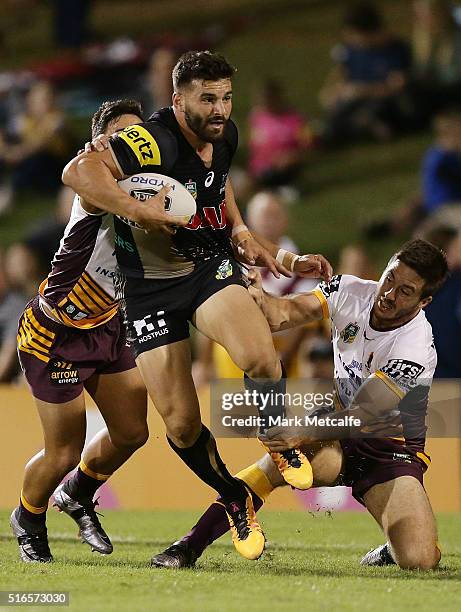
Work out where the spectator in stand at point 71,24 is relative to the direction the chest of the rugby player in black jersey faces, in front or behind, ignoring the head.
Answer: behind

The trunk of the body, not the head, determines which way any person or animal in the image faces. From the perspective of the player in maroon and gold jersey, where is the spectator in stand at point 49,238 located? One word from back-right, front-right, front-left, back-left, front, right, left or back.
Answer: back-left

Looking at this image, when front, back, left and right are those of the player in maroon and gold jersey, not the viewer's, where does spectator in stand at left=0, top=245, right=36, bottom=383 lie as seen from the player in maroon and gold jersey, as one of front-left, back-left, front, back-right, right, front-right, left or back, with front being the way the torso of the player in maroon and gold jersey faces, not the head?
back-left

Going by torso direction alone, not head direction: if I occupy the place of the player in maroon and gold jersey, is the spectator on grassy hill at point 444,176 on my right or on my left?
on my left

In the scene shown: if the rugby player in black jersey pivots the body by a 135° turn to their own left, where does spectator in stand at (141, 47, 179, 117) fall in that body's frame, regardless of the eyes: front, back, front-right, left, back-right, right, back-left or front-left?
front

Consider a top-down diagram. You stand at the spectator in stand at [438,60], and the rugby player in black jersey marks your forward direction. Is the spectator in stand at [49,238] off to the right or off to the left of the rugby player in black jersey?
right
